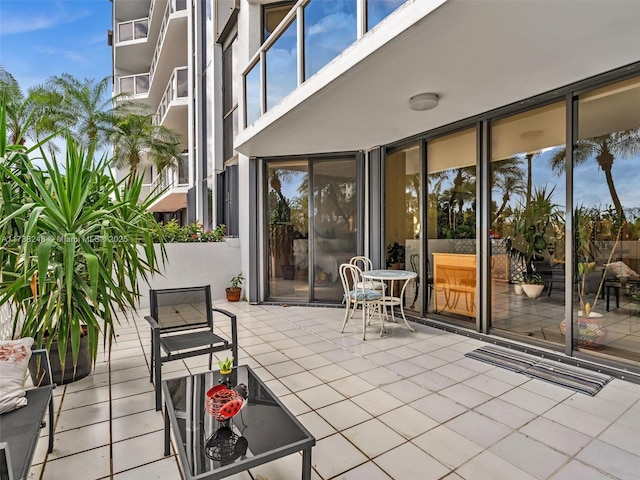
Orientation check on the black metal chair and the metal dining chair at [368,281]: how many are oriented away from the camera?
0

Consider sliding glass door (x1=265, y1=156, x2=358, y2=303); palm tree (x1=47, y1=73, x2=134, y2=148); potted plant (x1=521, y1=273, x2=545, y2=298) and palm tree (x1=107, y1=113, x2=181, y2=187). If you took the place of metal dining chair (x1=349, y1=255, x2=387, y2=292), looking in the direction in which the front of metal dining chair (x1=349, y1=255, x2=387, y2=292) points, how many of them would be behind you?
3

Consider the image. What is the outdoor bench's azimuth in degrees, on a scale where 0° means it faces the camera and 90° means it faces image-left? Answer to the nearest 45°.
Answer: approximately 270°

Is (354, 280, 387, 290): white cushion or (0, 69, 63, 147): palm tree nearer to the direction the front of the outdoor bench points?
the white cushion

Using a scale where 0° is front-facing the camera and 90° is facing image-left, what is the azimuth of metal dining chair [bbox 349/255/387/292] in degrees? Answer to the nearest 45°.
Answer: approximately 315°

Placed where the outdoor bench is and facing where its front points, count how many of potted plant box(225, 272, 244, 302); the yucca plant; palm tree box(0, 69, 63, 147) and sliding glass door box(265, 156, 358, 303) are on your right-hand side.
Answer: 0

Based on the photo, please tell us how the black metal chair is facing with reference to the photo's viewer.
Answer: facing the viewer and to the right of the viewer

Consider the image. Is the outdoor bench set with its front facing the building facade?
yes

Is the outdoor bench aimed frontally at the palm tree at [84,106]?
no

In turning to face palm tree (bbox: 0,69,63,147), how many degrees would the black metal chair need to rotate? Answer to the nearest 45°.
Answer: approximately 180°

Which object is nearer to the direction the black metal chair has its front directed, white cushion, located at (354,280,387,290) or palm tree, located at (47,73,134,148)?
the white cushion

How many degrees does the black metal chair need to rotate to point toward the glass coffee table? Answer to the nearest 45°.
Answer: approximately 45° to its right

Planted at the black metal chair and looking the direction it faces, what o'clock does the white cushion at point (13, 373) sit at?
The white cushion is roughly at 3 o'clock from the black metal chair.

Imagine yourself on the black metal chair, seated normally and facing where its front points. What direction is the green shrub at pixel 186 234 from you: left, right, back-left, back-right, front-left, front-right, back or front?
back-left

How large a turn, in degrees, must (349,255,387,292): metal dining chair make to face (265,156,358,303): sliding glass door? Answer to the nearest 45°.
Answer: approximately 180°
